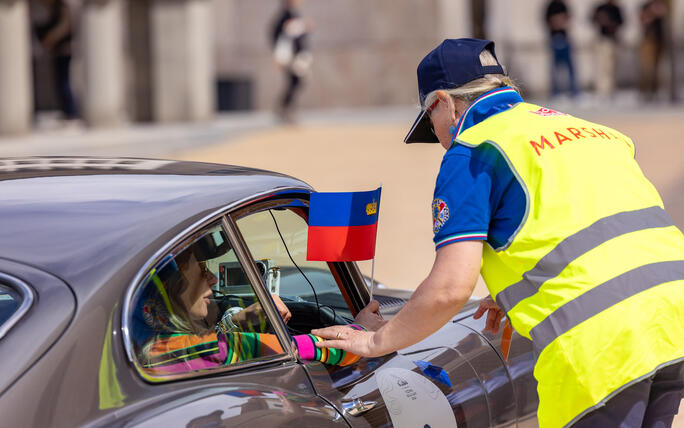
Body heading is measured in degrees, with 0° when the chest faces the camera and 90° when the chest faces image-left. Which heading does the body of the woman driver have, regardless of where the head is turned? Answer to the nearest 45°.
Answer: approximately 270°

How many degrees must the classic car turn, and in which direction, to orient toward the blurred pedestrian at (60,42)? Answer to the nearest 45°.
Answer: approximately 45° to its left

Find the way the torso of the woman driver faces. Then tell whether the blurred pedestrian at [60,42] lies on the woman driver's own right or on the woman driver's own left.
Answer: on the woman driver's own left

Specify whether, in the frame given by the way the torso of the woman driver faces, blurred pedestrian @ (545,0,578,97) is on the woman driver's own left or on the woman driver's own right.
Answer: on the woman driver's own left

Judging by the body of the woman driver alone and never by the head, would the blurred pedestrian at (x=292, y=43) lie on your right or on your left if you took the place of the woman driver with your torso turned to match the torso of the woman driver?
on your left

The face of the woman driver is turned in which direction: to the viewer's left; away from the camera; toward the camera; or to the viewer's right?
to the viewer's right

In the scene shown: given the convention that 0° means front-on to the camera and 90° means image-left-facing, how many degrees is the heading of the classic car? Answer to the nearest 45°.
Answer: approximately 225°

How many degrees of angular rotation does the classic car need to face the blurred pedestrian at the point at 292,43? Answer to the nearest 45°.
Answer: approximately 45° to its left
